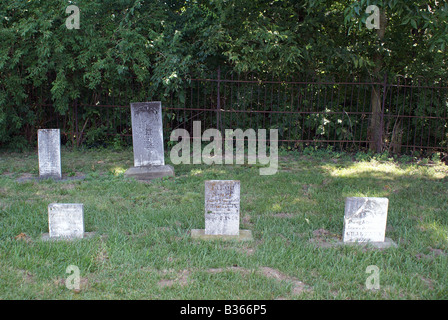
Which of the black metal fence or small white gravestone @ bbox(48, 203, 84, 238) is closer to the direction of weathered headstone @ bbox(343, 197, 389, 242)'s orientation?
the small white gravestone

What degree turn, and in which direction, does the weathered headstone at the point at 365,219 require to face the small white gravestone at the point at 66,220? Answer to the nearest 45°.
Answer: approximately 90° to its right

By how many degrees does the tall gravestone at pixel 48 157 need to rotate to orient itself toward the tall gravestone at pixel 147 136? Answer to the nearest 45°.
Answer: approximately 90° to its left

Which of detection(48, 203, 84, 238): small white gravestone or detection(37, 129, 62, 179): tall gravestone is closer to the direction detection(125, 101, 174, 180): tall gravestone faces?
the small white gravestone

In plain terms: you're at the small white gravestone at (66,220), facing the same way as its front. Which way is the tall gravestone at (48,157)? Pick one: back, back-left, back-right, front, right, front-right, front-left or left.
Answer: back

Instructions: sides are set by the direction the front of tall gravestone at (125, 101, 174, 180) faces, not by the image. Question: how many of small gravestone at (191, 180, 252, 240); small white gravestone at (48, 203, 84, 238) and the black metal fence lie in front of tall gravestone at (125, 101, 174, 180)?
2

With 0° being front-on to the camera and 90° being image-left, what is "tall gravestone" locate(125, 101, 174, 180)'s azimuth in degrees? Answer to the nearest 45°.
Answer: approximately 0°

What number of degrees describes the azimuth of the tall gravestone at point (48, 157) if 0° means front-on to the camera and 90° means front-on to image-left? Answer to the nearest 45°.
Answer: approximately 0°
